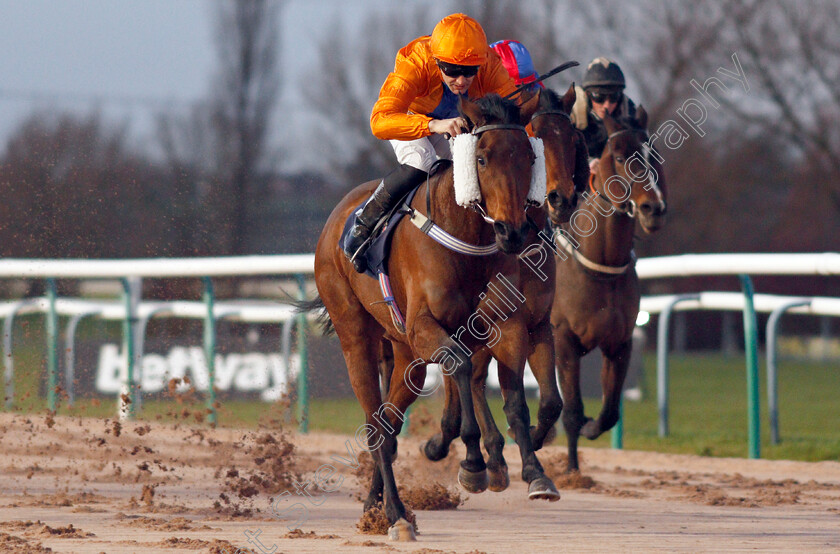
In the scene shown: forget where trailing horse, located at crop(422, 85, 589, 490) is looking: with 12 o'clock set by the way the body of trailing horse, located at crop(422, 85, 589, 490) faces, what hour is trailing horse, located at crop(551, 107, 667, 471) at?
trailing horse, located at crop(551, 107, 667, 471) is roughly at 8 o'clock from trailing horse, located at crop(422, 85, 589, 490).

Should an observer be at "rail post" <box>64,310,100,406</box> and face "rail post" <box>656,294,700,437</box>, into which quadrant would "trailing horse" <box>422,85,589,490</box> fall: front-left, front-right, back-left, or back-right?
front-right

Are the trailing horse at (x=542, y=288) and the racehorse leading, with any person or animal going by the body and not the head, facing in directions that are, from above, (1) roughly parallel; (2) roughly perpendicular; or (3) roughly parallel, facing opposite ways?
roughly parallel

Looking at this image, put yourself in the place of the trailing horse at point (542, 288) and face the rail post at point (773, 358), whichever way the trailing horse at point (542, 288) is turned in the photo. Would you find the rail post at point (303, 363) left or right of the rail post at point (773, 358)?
left

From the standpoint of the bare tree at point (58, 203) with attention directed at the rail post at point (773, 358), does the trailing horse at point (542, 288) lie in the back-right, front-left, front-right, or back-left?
front-right

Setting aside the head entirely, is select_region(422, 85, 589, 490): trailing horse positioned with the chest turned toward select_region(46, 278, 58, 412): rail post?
no

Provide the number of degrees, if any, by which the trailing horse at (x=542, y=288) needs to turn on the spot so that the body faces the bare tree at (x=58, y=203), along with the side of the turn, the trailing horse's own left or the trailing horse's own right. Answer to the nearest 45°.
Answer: approximately 180°

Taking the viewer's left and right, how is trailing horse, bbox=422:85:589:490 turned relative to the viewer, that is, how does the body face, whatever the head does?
facing the viewer and to the right of the viewer

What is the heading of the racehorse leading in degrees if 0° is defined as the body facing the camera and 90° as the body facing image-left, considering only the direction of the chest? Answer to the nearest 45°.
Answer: approximately 315°

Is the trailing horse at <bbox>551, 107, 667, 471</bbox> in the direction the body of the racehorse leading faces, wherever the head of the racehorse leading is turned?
no

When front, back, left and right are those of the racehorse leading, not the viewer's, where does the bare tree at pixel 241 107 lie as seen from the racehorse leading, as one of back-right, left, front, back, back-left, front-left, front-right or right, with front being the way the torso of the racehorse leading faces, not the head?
back-left

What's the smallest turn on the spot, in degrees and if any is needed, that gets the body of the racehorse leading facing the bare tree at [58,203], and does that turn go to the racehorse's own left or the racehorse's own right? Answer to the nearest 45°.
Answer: approximately 180°
